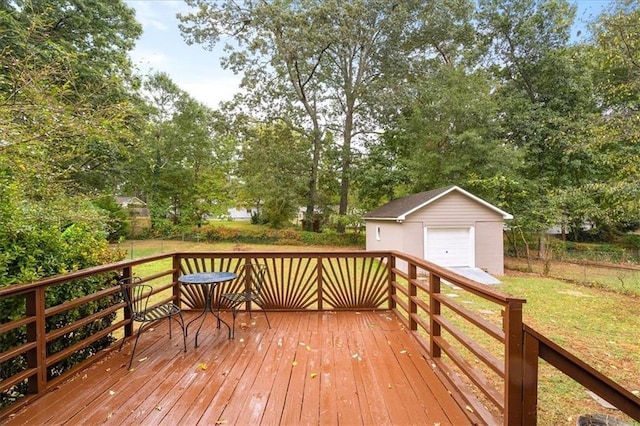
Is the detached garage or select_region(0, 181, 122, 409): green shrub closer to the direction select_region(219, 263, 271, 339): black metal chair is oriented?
the green shrub

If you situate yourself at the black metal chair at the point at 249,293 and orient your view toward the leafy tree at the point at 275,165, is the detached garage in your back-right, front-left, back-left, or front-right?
front-right

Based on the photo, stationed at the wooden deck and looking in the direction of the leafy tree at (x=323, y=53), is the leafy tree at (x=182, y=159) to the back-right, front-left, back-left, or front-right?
front-left

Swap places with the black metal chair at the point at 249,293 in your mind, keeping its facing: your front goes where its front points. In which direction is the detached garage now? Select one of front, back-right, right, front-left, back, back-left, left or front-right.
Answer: back

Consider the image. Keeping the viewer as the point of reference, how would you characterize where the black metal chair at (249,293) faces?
facing the viewer and to the left of the viewer

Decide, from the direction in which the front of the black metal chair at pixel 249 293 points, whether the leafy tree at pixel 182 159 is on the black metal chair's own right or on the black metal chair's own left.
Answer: on the black metal chair's own right

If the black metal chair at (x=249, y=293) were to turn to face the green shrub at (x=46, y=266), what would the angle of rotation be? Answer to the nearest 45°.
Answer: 0° — it already faces it

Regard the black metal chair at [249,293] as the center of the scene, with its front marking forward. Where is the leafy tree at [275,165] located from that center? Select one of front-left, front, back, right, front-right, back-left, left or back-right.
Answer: back-right

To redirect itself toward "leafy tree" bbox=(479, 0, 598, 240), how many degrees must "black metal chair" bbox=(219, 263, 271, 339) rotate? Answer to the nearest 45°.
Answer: approximately 180°
